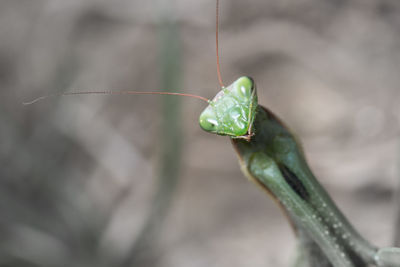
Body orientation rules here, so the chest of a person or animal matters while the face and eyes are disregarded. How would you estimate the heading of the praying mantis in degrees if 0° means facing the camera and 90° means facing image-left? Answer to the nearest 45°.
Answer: approximately 45°
